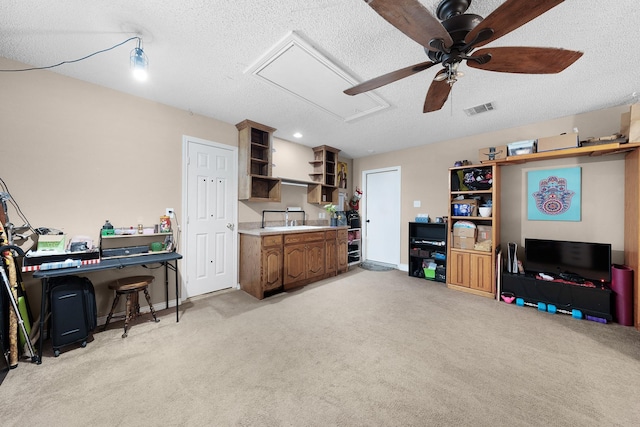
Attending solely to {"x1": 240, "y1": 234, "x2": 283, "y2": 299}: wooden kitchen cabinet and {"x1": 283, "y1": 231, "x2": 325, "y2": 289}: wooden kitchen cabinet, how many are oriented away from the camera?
0

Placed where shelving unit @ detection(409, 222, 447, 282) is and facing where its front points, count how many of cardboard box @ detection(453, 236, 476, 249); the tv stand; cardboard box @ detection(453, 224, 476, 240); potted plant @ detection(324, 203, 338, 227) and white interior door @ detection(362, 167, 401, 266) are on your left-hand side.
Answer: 3

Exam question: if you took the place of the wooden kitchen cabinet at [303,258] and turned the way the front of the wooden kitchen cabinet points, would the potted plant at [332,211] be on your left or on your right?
on your left

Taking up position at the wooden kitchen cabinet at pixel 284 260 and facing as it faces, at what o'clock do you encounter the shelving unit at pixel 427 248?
The shelving unit is roughly at 10 o'clock from the wooden kitchen cabinet.

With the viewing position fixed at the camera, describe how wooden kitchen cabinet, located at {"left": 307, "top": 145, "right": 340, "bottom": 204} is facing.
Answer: facing the viewer and to the right of the viewer

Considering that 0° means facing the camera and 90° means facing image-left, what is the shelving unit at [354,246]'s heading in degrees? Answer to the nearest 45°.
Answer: approximately 315°

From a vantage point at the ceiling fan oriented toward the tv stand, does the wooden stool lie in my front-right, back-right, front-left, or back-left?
back-left

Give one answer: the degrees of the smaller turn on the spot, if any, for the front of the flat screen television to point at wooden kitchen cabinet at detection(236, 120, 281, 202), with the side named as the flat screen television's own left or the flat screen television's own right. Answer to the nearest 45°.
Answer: approximately 45° to the flat screen television's own right

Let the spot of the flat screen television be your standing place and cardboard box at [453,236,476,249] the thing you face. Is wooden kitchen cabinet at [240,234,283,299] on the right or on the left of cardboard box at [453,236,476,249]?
left
